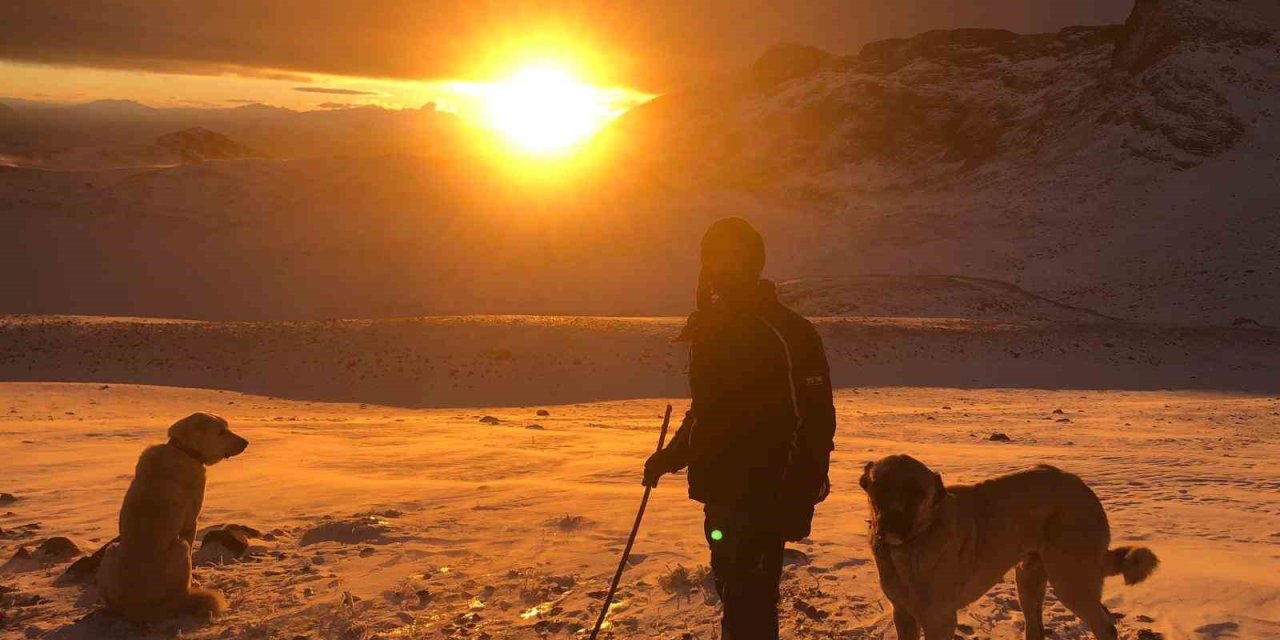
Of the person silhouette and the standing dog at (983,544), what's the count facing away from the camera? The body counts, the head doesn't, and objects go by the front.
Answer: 0

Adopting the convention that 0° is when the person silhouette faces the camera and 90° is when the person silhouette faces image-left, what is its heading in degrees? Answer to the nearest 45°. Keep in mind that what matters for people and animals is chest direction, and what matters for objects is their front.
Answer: approximately 45°

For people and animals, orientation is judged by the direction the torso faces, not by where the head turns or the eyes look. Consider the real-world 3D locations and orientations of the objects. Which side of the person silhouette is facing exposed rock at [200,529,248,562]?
right

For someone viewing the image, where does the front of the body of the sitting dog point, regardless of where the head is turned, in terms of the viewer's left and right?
facing away from the viewer and to the right of the viewer

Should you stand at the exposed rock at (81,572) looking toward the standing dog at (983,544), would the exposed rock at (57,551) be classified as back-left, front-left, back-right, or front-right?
back-left

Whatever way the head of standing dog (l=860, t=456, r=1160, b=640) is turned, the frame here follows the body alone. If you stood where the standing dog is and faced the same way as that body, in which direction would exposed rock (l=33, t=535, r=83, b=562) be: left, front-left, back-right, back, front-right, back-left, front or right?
front-right

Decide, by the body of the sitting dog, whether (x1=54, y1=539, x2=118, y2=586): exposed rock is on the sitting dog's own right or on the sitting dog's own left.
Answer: on the sitting dog's own left

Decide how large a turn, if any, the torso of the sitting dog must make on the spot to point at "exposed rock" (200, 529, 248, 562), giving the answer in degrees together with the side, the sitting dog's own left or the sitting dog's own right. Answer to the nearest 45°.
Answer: approximately 45° to the sitting dog's own left
